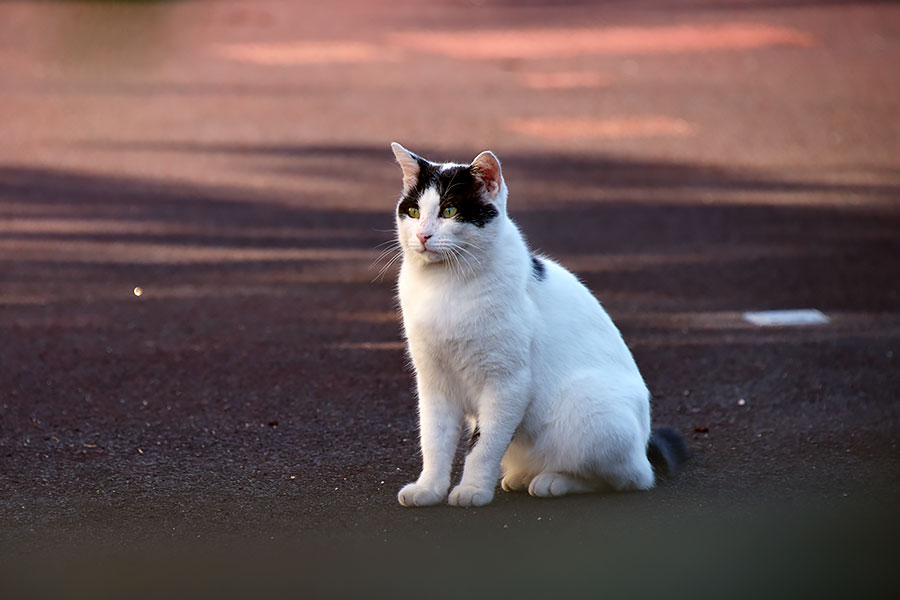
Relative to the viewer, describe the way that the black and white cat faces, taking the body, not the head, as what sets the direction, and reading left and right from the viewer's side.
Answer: facing the viewer and to the left of the viewer
